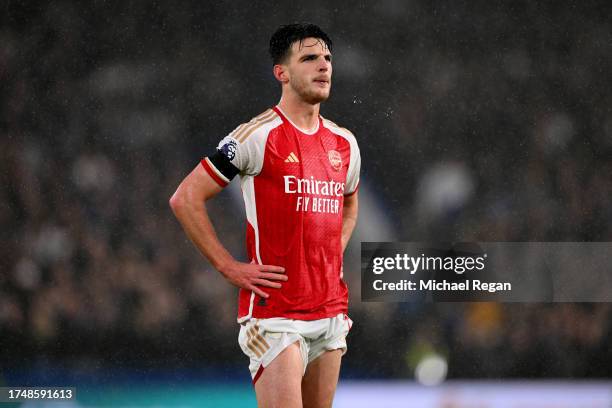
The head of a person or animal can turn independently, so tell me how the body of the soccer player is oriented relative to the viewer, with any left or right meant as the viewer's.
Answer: facing the viewer and to the right of the viewer

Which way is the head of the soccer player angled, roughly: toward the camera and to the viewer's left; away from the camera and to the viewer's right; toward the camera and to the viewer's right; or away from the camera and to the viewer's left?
toward the camera and to the viewer's right
